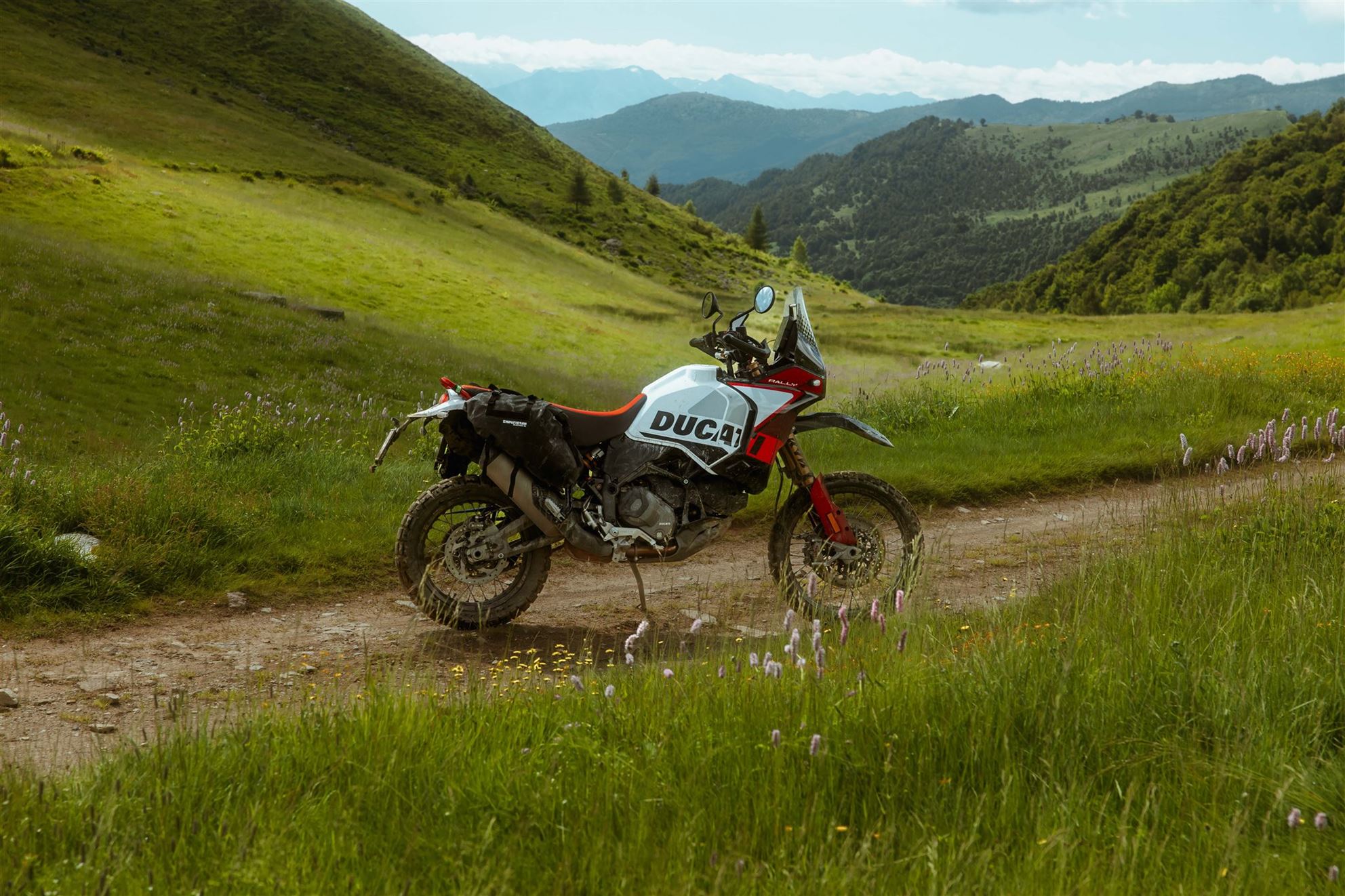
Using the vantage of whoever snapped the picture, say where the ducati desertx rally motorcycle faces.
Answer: facing to the right of the viewer
